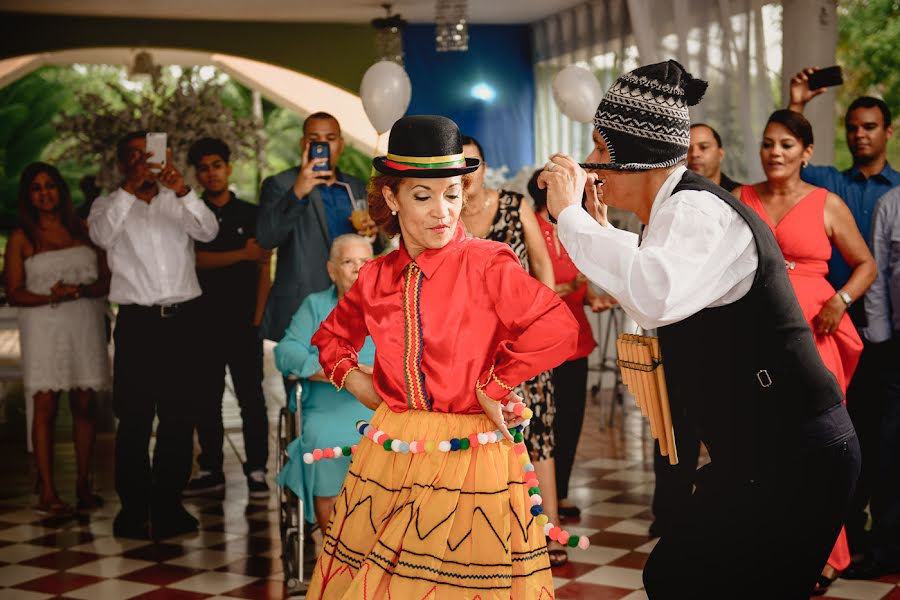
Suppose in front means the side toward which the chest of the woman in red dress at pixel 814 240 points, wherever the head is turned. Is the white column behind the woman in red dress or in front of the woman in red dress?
behind

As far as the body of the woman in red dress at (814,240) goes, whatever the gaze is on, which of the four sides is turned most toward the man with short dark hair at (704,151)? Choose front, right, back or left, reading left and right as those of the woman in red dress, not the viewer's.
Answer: right

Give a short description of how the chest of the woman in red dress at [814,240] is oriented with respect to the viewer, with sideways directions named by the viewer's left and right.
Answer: facing the viewer and to the left of the viewer

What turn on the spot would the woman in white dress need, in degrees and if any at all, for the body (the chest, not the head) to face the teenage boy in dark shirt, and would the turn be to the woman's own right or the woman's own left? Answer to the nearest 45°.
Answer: approximately 90° to the woman's own left

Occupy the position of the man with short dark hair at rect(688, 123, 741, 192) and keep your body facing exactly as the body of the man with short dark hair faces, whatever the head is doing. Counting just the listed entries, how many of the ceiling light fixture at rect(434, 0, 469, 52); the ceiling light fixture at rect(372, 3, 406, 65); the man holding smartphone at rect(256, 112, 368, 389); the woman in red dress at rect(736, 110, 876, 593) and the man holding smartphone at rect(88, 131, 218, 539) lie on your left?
1

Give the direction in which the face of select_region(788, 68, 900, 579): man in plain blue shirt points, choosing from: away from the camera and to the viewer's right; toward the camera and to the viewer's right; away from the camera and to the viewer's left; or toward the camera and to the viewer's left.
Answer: toward the camera and to the viewer's left

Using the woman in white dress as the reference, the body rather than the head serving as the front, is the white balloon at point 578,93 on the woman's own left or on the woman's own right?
on the woman's own left

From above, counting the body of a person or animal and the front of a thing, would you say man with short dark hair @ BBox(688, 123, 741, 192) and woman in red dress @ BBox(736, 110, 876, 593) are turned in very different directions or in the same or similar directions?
same or similar directions

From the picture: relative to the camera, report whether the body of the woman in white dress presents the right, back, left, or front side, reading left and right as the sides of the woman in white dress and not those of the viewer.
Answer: front

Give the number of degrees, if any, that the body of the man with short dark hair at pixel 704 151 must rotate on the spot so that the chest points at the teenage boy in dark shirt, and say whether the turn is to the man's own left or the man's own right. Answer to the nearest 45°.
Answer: approximately 45° to the man's own right

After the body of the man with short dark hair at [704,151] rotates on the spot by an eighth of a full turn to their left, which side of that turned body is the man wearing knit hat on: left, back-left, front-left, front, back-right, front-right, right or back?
front

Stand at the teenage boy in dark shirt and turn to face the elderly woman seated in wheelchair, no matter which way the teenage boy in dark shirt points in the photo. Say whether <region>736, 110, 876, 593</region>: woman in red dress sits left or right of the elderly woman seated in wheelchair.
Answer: left

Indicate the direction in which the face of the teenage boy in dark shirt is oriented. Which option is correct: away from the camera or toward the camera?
toward the camera

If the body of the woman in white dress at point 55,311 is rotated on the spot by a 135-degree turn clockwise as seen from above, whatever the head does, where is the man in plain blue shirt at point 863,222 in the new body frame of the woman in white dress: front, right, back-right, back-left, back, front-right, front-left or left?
back

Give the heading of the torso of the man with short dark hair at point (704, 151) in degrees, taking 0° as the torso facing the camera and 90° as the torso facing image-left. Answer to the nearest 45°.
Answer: approximately 45°

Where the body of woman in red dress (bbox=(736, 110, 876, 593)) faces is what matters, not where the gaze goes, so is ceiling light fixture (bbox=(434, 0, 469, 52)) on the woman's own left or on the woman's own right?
on the woman's own right

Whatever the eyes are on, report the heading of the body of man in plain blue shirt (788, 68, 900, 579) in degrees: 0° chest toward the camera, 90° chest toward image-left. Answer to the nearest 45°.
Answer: approximately 45°
